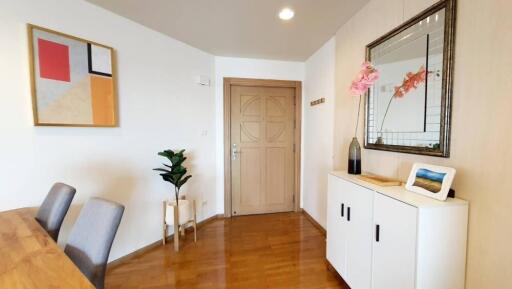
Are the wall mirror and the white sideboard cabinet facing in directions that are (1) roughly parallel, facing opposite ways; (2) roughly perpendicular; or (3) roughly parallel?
roughly parallel

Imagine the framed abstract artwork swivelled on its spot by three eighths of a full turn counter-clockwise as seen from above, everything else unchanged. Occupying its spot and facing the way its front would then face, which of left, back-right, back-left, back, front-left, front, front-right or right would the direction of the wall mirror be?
back-right

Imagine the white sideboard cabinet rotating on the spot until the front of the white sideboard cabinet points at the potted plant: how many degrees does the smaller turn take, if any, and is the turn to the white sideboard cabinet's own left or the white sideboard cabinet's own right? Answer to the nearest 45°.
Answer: approximately 45° to the white sideboard cabinet's own right

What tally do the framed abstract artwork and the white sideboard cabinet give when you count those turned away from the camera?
0

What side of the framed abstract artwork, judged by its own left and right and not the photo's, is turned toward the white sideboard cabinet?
front

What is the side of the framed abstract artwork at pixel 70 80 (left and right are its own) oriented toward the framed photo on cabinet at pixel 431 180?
front

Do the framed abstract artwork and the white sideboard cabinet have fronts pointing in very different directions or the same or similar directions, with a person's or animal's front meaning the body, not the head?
very different directions

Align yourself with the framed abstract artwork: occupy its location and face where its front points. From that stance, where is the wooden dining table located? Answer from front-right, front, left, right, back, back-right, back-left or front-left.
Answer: front-right

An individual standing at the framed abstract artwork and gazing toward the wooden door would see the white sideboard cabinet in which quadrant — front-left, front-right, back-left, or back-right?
front-right

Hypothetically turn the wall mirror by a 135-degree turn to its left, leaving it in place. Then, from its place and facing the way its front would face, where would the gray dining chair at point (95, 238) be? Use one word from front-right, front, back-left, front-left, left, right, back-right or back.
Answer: back-right

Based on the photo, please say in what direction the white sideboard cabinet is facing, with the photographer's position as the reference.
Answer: facing the viewer and to the left of the viewer

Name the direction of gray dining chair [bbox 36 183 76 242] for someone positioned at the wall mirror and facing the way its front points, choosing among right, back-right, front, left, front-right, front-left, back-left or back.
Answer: front
